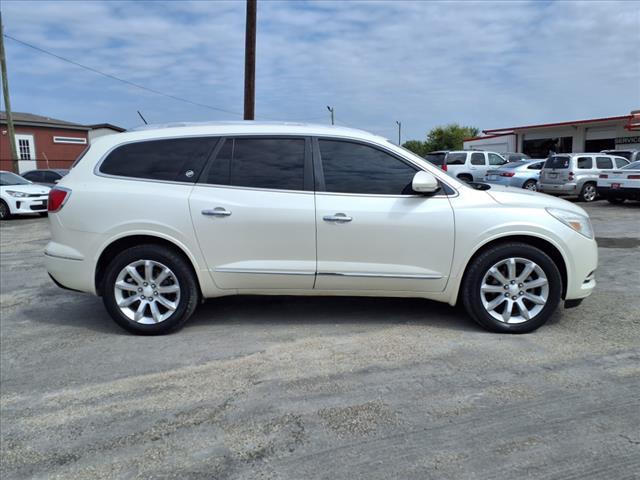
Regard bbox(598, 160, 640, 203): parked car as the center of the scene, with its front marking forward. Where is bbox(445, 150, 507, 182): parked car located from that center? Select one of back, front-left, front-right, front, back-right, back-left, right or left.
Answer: left

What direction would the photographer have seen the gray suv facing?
facing away from the viewer and to the right of the viewer

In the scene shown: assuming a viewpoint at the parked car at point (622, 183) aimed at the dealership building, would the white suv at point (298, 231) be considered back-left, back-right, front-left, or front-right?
back-left

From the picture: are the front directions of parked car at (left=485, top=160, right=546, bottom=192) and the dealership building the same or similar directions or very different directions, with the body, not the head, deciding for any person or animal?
very different directions

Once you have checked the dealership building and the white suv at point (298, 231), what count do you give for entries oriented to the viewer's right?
1

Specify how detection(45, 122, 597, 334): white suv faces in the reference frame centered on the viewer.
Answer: facing to the right of the viewer

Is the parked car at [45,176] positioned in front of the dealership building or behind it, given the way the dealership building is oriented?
in front

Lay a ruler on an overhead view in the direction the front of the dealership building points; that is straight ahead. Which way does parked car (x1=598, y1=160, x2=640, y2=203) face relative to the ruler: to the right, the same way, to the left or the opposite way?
the opposite way

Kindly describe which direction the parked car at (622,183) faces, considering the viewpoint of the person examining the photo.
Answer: facing away from the viewer and to the right of the viewer

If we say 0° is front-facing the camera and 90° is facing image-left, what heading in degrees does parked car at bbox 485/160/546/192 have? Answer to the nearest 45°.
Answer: approximately 225°

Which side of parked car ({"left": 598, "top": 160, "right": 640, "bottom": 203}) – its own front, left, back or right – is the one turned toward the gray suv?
left
